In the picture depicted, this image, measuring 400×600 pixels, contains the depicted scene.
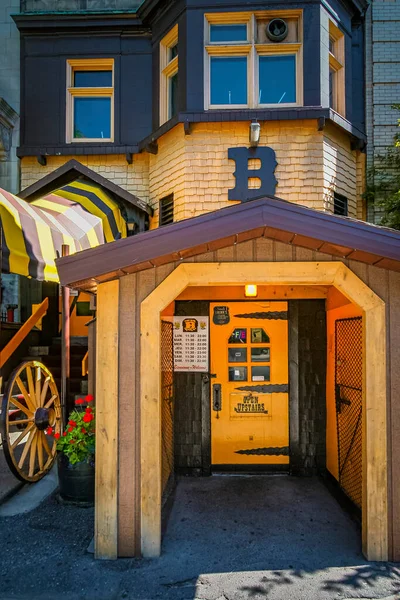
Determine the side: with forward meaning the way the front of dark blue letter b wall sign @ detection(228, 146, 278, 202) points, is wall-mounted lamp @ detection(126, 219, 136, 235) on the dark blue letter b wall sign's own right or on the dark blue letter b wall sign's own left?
on the dark blue letter b wall sign's own right

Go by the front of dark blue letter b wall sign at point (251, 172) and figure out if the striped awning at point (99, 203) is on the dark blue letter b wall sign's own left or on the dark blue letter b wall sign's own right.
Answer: on the dark blue letter b wall sign's own right

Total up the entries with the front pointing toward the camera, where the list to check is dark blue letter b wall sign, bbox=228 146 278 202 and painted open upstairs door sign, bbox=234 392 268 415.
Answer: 2

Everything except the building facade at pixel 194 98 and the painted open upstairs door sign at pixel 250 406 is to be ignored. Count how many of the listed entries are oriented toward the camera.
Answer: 2

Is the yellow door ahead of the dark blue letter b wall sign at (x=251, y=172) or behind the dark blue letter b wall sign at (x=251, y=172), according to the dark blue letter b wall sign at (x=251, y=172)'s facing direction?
ahead

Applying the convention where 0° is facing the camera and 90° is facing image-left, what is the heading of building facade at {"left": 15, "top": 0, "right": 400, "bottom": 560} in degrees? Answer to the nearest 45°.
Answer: approximately 0°
